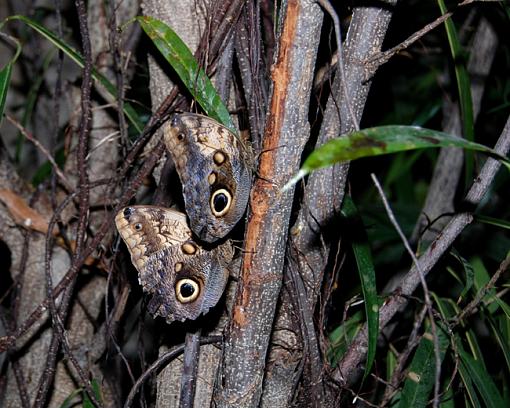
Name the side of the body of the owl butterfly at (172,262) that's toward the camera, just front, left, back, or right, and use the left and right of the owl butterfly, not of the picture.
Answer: right
